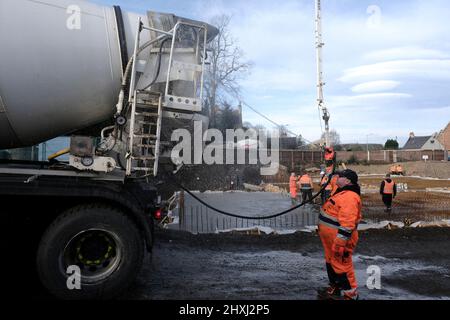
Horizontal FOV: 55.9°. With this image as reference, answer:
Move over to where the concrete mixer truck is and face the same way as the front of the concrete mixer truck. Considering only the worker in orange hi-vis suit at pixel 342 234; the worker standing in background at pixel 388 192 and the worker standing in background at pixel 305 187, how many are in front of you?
0

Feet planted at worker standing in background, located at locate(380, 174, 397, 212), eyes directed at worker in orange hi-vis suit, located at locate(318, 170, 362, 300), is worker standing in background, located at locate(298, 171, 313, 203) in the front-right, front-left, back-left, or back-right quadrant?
back-right

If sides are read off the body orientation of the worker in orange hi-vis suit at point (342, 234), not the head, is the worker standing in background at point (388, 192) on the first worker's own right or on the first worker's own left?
on the first worker's own right

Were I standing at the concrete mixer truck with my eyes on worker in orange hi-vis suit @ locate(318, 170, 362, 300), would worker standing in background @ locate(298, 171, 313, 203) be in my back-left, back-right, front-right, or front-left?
front-left

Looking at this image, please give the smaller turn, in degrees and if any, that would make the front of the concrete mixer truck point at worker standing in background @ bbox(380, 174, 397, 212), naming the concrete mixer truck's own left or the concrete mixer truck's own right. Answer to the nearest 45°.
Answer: approximately 135° to the concrete mixer truck's own right

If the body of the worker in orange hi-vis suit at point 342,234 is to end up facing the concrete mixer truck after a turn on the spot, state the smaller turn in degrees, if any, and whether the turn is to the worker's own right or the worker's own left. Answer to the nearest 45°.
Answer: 0° — they already face it

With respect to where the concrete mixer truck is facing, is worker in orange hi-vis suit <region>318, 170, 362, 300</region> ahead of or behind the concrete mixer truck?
behind

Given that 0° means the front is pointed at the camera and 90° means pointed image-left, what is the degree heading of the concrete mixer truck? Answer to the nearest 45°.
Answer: approximately 90°

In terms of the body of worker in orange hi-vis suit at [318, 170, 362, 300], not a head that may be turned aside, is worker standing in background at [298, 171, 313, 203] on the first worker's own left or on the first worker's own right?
on the first worker's own right

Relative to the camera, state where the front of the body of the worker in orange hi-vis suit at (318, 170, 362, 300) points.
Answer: to the viewer's left

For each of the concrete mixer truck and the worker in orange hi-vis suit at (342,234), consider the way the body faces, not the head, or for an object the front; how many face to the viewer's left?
2

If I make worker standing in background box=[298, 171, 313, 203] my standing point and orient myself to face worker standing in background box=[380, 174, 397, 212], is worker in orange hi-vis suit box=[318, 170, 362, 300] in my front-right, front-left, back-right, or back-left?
front-right
